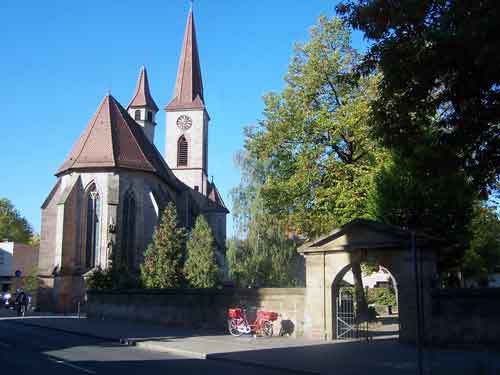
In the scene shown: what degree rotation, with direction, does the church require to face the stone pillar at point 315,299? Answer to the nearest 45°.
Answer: approximately 135° to its right

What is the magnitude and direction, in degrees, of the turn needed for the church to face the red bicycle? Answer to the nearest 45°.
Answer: approximately 135° to its right

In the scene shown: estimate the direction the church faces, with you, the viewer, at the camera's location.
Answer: facing away from the viewer and to the right of the viewer
